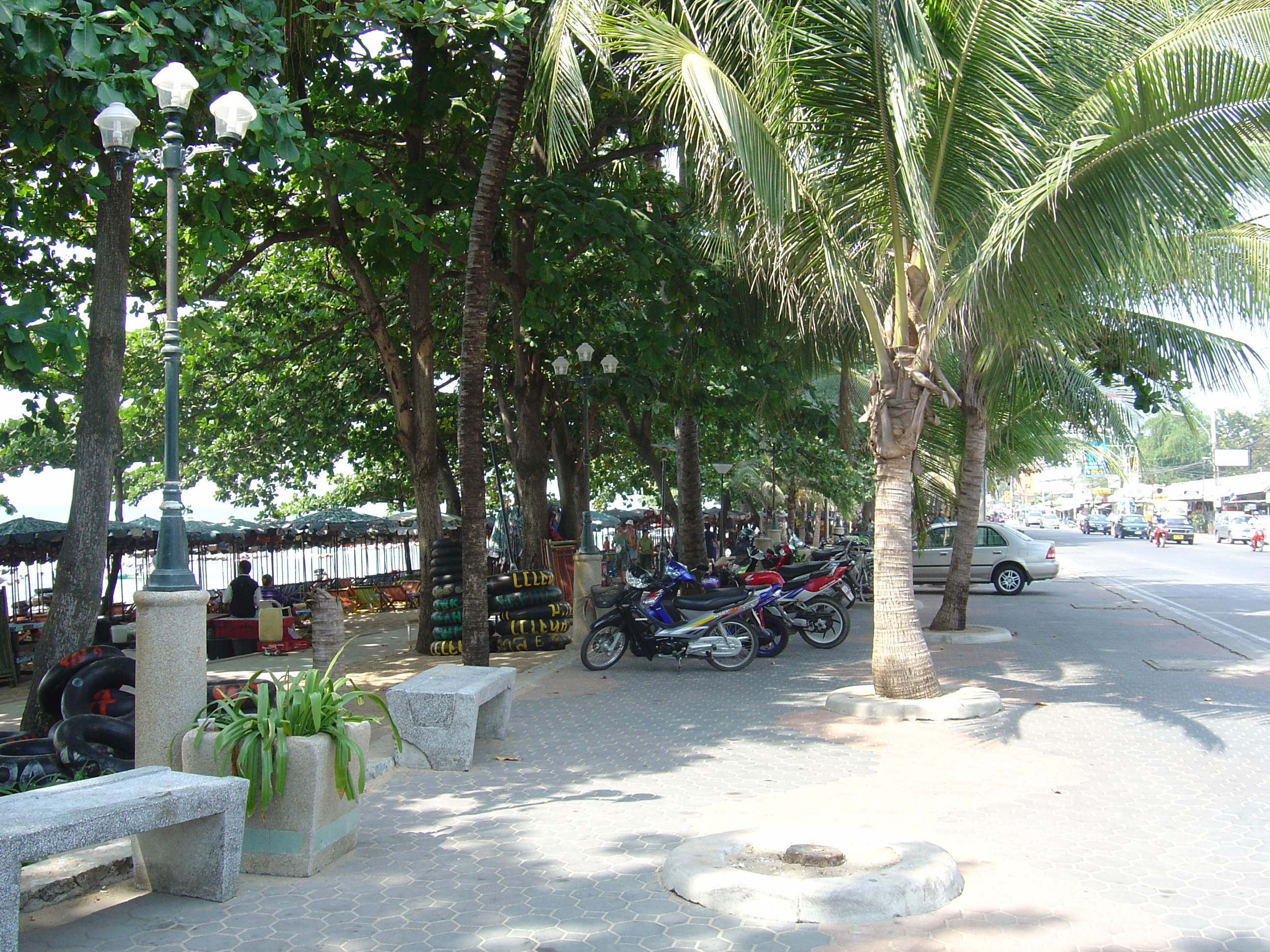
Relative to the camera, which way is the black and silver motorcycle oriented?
to the viewer's left

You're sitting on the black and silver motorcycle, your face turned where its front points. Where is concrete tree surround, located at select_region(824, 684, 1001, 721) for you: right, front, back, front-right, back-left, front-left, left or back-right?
back-left

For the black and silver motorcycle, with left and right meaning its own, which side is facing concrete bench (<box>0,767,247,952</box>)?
left
